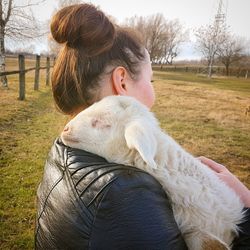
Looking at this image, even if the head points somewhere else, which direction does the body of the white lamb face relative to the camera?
to the viewer's left

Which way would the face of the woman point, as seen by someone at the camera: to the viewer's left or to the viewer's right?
to the viewer's right

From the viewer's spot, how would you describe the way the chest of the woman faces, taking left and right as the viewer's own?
facing away from the viewer and to the right of the viewer
